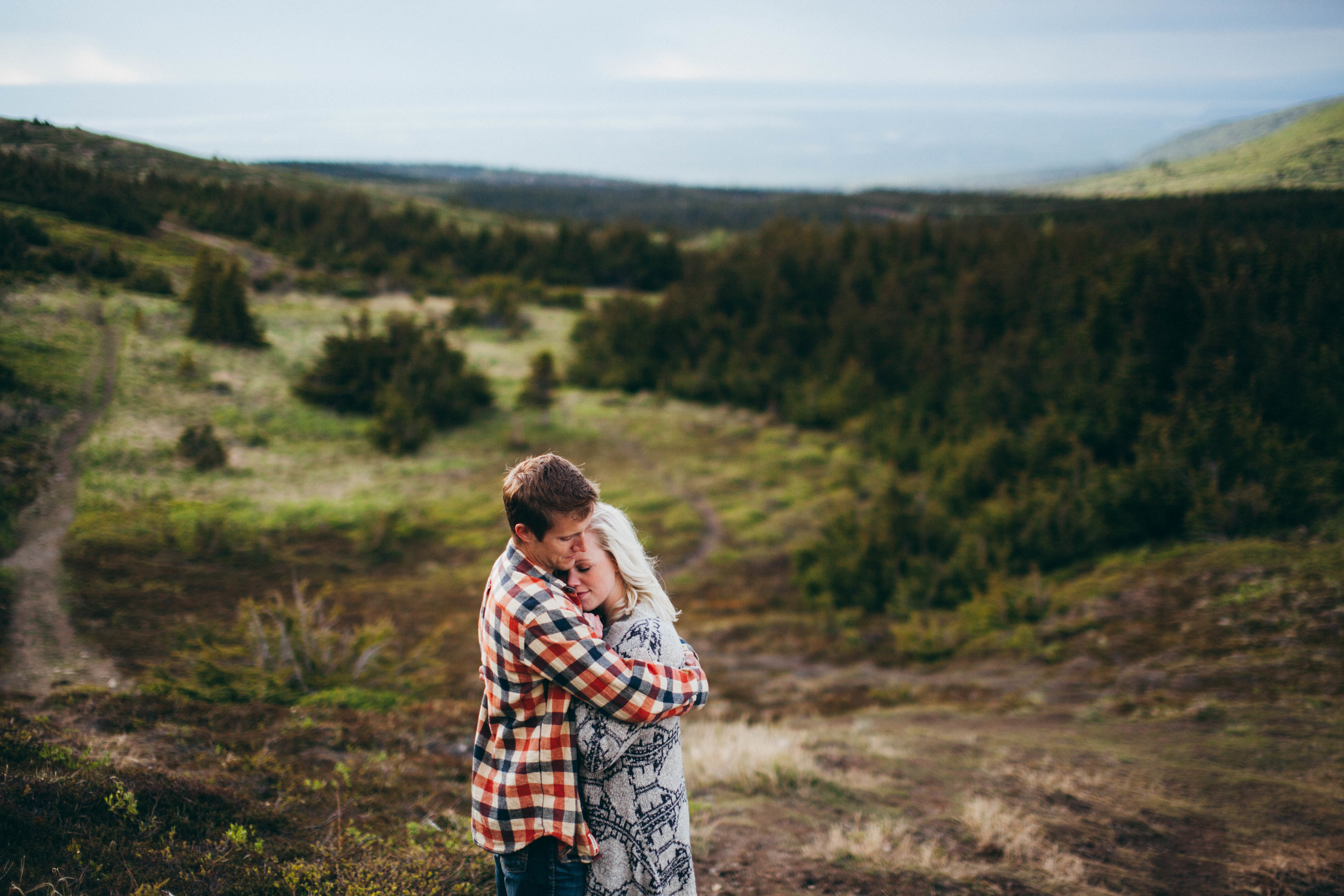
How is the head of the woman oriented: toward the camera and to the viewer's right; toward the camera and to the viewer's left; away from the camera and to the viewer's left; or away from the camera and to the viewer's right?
toward the camera and to the viewer's left

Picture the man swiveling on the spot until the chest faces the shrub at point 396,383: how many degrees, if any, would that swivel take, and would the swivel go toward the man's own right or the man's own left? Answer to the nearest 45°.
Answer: approximately 90° to the man's own left

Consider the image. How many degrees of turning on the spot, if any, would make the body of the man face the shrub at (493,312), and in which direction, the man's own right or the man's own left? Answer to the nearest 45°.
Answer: approximately 90° to the man's own left

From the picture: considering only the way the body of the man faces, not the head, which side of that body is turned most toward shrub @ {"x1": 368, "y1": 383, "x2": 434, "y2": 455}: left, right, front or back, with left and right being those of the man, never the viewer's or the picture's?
left

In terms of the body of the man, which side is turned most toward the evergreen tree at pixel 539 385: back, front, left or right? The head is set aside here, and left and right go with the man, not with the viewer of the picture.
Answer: left

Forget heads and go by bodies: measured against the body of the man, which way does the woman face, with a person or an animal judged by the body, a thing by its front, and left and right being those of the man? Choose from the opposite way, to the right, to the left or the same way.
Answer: the opposite way

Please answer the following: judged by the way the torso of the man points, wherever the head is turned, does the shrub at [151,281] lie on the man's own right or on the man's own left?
on the man's own left

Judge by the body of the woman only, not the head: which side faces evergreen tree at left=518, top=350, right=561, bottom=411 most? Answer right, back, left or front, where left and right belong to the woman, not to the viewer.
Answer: right

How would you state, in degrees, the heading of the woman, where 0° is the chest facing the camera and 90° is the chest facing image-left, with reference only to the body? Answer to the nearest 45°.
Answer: approximately 90°

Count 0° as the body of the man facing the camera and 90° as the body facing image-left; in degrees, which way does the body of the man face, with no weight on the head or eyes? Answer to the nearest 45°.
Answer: approximately 270°
